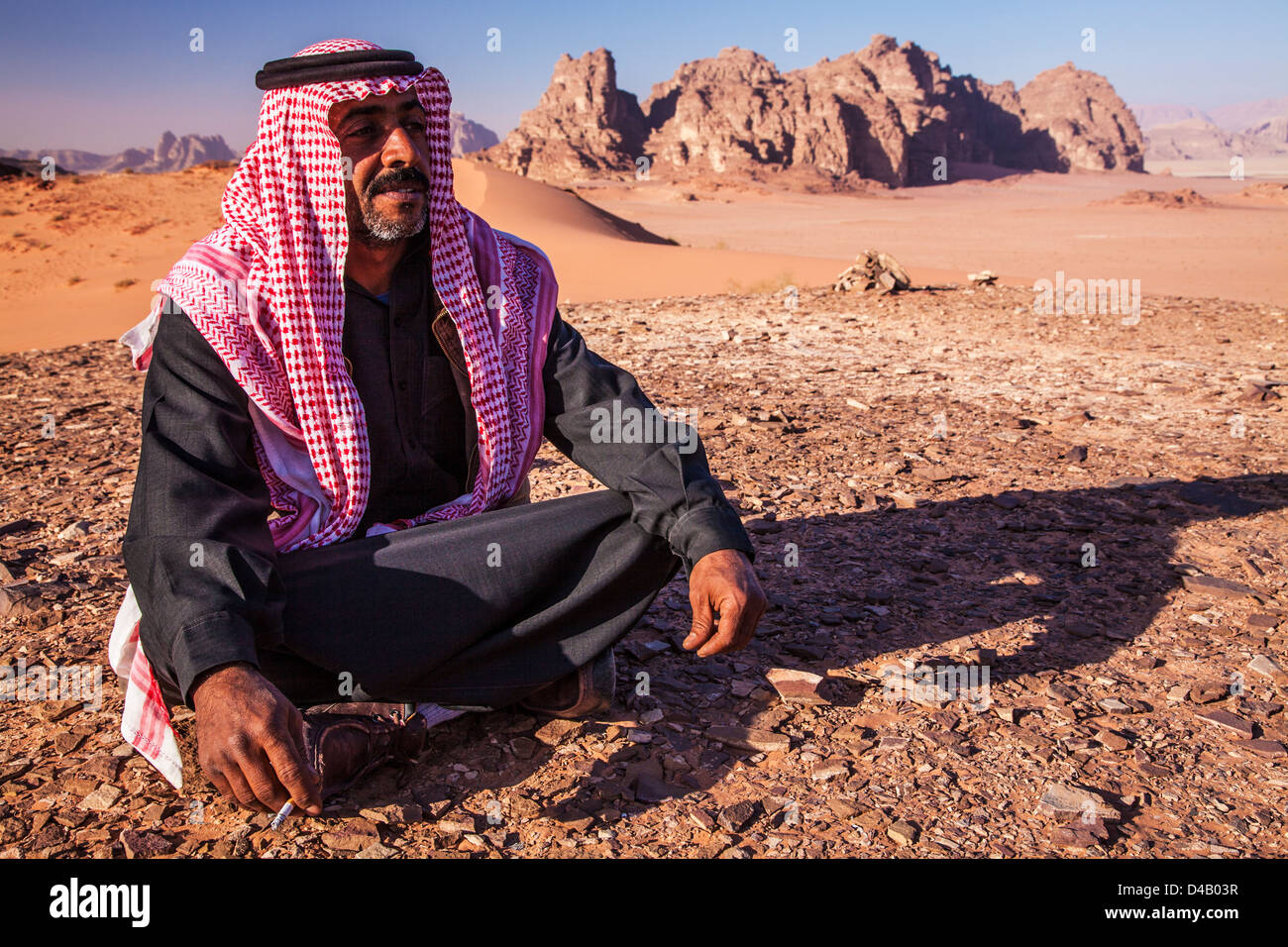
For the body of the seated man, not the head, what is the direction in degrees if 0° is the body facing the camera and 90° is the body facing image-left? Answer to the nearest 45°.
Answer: approximately 315°

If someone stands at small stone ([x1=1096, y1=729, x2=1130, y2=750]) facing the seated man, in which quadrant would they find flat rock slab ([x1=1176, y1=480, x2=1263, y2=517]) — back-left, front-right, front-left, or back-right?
back-right

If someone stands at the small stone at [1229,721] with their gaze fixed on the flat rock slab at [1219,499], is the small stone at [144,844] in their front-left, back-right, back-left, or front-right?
back-left

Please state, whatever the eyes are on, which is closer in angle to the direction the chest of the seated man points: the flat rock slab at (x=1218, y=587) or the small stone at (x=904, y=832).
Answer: the small stone

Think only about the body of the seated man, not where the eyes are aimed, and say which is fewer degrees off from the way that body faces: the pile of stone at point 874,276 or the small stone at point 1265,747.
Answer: the small stone
